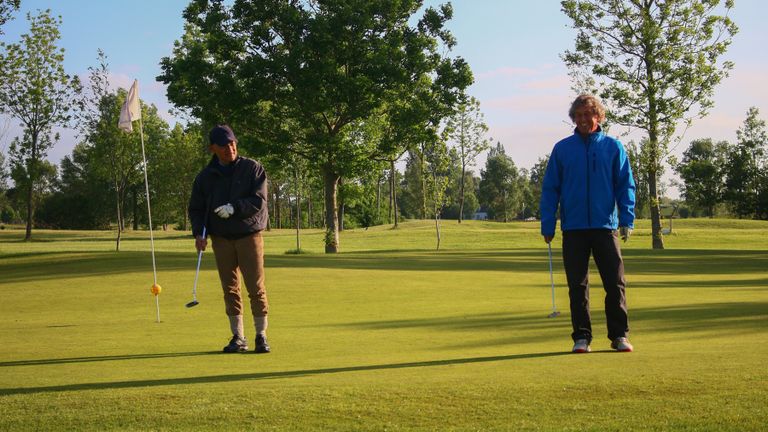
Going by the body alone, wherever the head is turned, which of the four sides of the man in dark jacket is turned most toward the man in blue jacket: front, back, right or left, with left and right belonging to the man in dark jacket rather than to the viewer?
left

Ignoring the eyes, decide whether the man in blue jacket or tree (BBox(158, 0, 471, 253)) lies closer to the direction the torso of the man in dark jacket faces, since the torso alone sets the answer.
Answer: the man in blue jacket

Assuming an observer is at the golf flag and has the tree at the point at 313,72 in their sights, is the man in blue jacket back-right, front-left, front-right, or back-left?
back-right

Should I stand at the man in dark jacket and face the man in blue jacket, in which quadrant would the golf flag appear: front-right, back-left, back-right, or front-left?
back-left

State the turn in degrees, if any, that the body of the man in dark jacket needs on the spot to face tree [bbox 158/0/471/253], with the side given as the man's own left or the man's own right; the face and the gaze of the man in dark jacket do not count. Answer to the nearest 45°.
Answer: approximately 180°

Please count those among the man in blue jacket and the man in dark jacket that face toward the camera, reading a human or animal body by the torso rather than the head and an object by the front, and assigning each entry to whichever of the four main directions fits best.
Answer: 2

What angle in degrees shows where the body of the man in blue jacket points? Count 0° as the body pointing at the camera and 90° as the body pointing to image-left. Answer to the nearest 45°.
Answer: approximately 0°

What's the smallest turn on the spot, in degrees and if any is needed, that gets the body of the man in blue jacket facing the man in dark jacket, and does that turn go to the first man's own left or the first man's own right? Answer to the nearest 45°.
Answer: approximately 90° to the first man's own right

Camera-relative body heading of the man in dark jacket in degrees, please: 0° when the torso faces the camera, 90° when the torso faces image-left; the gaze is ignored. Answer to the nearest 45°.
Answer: approximately 0°
